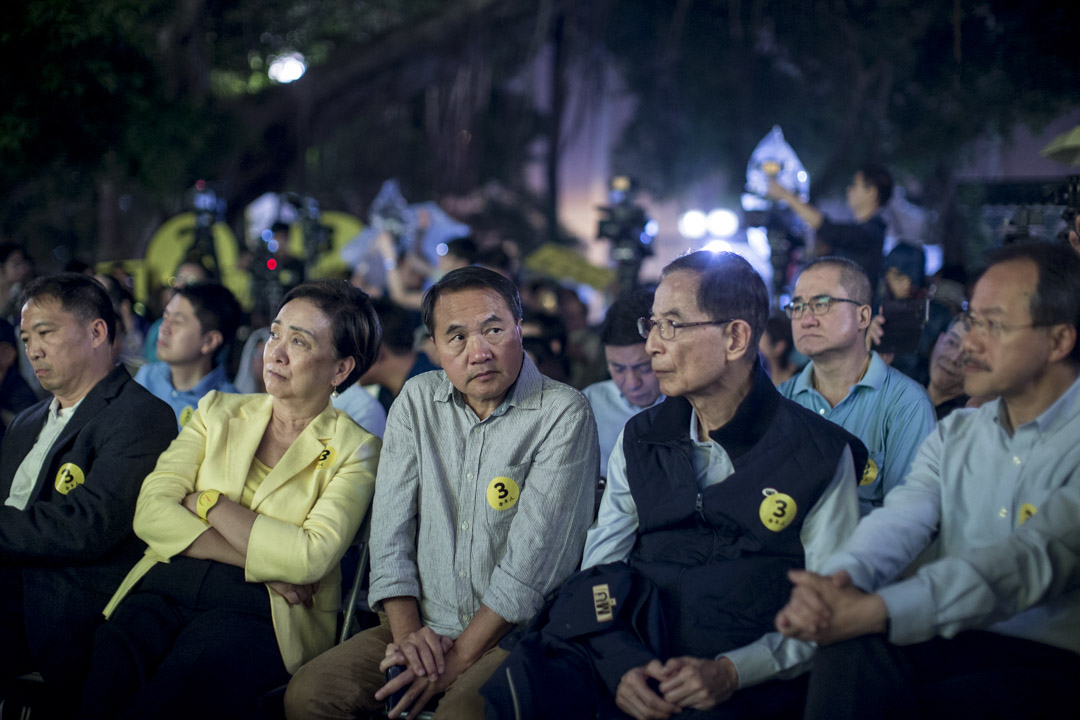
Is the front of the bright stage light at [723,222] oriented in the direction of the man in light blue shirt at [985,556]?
yes

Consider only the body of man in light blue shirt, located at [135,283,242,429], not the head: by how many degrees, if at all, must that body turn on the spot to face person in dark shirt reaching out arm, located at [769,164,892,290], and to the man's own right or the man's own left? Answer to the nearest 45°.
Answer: approximately 135° to the man's own left

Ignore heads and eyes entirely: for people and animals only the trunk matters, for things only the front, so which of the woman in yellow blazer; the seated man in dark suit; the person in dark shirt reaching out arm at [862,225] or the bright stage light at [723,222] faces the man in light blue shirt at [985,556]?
the bright stage light

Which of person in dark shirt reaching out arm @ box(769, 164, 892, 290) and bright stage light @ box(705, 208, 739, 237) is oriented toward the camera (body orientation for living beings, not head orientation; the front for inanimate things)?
the bright stage light

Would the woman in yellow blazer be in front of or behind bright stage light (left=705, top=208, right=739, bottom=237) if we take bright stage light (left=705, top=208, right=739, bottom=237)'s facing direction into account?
in front

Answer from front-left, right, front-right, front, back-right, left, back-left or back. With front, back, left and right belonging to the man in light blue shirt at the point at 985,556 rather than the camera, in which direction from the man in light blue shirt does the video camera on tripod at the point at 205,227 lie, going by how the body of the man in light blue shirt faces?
right

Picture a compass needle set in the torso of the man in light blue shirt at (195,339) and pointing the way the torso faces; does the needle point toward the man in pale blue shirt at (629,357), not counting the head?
no

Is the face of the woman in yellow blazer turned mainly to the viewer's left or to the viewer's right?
to the viewer's left

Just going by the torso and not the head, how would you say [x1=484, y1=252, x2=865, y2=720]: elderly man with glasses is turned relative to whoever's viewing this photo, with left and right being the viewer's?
facing the viewer and to the left of the viewer

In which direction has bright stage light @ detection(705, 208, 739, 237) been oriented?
toward the camera

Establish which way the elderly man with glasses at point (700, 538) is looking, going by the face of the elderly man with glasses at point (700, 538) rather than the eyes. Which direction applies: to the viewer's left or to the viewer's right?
to the viewer's left

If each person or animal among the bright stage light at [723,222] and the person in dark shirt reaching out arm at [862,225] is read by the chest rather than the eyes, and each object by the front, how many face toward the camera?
1

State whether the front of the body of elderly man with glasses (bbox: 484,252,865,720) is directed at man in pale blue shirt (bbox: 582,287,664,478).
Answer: no

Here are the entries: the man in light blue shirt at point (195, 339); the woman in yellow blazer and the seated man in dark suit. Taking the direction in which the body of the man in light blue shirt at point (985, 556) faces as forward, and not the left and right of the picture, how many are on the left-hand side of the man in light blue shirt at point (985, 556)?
0

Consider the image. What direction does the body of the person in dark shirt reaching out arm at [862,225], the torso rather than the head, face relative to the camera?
to the viewer's left

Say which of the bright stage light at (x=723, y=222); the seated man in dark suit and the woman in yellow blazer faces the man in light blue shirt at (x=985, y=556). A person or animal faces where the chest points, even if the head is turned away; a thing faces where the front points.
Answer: the bright stage light

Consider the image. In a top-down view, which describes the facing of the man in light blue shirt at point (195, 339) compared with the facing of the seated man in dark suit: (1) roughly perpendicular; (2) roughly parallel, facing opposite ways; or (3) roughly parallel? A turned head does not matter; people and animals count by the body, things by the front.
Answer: roughly parallel

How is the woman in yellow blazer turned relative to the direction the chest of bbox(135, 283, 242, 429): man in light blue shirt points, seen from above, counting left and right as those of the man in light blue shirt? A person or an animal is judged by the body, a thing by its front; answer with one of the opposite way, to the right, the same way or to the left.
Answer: the same way

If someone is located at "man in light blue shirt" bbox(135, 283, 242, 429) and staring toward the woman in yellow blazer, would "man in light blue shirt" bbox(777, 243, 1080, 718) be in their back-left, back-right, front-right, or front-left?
front-left
